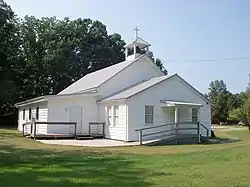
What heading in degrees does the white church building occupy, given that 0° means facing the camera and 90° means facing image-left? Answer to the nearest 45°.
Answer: approximately 315°

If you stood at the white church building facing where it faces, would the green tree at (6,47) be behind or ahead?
behind
